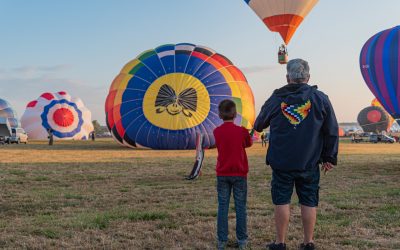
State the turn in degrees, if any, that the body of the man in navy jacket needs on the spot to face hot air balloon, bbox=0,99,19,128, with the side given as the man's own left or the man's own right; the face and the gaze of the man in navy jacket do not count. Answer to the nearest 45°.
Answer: approximately 45° to the man's own left

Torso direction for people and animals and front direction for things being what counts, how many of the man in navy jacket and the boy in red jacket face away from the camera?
2

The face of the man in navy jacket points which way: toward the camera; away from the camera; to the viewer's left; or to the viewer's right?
away from the camera

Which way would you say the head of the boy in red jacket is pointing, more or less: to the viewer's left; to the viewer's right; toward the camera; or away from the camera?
away from the camera

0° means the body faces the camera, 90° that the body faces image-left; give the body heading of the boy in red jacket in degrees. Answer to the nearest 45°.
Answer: approximately 180°

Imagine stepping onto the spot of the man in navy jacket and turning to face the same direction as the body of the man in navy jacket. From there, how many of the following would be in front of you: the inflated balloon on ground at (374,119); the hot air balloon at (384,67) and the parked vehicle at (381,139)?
3

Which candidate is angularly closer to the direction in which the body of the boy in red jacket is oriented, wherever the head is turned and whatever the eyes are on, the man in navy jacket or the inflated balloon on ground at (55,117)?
the inflated balloon on ground

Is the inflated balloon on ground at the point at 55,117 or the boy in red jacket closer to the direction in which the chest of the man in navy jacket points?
the inflated balloon on ground

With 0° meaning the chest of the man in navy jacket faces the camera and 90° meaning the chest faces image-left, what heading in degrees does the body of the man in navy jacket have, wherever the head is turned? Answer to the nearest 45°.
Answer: approximately 180°

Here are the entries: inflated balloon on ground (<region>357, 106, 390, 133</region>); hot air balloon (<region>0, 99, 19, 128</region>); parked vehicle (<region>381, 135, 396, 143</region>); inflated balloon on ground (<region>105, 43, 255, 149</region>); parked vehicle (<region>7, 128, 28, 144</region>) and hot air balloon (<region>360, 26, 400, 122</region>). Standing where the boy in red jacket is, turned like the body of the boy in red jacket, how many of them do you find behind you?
0

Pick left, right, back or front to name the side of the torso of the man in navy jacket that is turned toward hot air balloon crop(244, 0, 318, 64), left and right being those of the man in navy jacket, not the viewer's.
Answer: front

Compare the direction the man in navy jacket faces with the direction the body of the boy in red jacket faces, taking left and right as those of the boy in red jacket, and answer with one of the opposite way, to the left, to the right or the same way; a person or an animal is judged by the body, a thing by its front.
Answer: the same way

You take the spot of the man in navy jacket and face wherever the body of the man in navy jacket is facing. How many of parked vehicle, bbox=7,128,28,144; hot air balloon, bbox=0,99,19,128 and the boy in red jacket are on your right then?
0

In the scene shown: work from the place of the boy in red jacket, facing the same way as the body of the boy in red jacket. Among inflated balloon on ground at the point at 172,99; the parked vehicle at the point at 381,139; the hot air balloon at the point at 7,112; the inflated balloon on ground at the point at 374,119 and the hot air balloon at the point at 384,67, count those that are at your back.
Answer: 0

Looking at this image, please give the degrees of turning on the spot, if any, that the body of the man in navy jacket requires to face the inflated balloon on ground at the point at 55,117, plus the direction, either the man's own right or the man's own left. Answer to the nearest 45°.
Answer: approximately 45° to the man's own left

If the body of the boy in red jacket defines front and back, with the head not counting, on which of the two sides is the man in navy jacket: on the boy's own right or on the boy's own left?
on the boy's own right

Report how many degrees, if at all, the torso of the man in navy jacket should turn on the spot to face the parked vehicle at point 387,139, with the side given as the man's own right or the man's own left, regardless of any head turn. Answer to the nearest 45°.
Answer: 0° — they already face it
